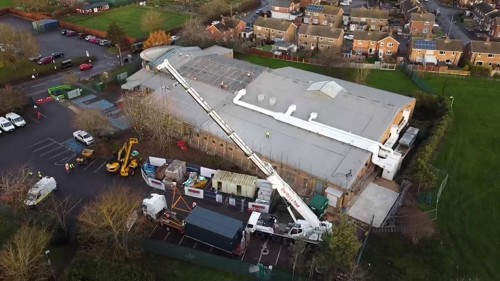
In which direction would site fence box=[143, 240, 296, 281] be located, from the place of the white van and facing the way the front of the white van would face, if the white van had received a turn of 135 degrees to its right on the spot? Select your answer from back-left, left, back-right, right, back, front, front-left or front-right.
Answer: back-right

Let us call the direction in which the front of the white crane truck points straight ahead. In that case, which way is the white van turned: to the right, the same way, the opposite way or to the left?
to the left

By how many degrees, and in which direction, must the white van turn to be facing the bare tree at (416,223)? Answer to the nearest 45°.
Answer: approximately 90° to its left

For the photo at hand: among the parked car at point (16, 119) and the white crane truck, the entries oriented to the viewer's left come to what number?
1

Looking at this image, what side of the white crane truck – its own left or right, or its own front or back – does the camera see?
left

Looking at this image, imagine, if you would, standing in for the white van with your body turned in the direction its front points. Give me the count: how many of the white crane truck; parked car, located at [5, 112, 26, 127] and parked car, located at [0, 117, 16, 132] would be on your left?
1

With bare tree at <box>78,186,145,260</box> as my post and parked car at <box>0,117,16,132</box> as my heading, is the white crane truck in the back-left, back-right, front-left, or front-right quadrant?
back-right
